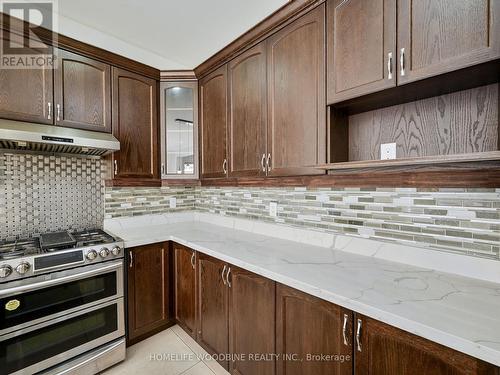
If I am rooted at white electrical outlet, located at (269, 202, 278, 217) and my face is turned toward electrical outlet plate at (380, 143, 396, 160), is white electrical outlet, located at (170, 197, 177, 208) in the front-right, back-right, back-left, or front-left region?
back-right

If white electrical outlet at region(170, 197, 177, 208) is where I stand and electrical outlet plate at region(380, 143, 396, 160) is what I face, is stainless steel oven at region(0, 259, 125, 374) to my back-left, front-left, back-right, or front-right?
front-right

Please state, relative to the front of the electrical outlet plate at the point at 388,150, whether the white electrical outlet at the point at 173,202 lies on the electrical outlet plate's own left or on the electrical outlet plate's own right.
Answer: on the electrical outlet plate's own right
